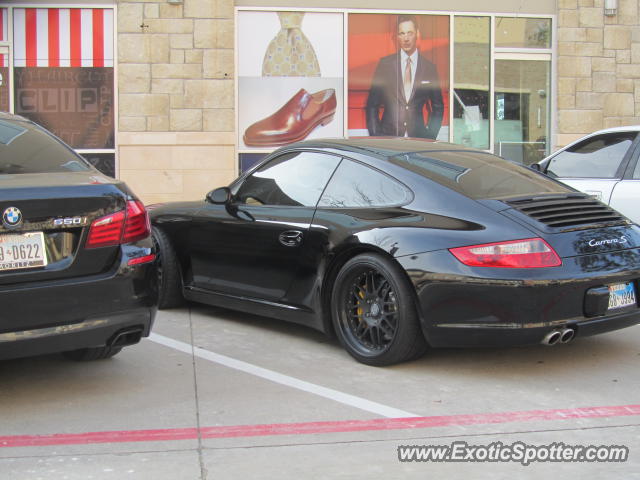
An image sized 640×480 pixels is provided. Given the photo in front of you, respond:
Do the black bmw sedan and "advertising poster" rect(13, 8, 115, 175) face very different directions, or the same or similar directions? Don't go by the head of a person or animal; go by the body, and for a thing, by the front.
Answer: very different directions

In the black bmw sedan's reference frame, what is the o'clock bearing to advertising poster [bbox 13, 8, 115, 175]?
The advertising poster is roughly at 12 o'clock from the black bmw sedan.

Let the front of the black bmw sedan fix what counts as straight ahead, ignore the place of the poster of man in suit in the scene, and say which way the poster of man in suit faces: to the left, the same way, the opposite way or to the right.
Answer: the opposite way

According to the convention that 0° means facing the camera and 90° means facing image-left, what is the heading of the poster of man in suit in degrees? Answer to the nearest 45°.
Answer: approximately 0°

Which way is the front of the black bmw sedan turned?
away from the camera

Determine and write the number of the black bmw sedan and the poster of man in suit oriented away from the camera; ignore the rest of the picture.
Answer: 1

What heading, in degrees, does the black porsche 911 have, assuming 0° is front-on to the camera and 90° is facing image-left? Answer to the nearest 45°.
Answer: approximately 135°

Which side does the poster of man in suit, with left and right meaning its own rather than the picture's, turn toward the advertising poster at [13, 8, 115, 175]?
right

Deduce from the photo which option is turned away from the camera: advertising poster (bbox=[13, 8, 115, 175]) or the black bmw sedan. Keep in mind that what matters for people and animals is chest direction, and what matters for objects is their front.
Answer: the black bmw sedan

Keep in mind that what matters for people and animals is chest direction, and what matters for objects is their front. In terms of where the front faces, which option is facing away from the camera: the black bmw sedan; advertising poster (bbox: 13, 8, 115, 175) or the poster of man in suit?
the black bmw sedan
